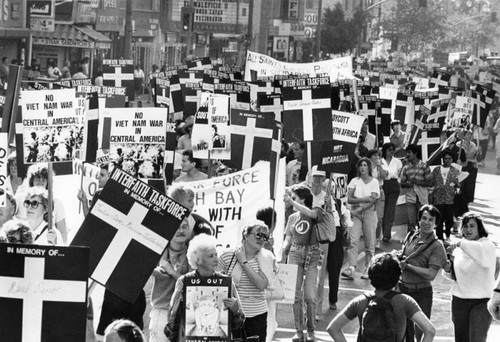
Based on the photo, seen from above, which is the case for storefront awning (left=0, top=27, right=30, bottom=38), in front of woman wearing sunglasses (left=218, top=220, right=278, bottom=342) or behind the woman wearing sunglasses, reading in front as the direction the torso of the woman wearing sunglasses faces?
behind

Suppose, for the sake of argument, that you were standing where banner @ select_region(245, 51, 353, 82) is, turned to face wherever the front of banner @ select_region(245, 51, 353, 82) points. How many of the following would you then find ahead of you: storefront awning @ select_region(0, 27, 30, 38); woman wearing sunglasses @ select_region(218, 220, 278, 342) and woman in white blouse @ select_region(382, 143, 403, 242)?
2

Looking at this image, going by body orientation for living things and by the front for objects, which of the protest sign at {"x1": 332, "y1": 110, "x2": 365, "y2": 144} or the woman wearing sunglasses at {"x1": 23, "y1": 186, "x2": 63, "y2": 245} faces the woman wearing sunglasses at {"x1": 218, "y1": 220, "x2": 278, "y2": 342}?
the protest sign

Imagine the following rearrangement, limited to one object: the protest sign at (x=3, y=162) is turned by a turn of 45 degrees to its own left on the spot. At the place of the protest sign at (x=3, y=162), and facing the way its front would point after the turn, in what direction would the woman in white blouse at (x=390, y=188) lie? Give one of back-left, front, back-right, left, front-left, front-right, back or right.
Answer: left

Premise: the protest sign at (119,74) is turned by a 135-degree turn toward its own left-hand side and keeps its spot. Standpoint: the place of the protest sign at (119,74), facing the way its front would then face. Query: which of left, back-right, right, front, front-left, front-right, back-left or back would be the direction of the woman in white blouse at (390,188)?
right

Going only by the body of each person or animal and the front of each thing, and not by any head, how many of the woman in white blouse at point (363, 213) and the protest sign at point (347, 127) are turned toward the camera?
2

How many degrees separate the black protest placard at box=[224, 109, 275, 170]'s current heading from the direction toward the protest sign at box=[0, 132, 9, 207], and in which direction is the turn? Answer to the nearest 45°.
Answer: approximately 45° to its right
